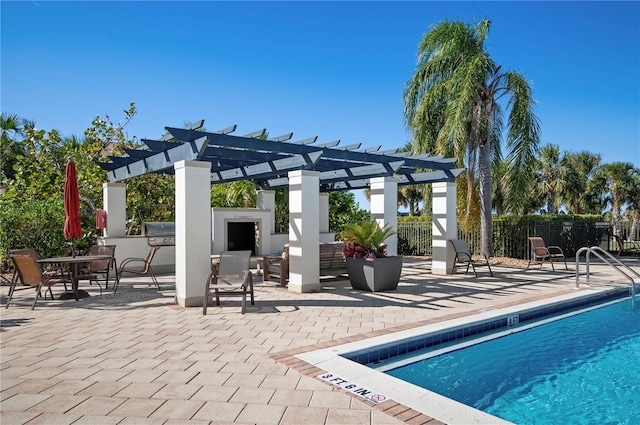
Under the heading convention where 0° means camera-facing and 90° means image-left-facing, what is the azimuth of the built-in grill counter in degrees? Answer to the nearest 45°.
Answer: approximately 0°

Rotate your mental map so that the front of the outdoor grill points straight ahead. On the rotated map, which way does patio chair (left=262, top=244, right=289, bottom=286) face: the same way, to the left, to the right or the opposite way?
to the right

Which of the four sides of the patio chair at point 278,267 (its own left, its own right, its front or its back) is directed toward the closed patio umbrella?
front

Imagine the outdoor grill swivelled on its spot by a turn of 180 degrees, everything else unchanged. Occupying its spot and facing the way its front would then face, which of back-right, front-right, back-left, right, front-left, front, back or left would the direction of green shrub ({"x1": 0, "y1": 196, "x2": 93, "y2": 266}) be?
left

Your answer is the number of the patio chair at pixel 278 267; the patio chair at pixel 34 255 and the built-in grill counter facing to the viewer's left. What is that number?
1

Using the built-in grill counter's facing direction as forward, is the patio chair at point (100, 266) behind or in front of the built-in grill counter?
in front

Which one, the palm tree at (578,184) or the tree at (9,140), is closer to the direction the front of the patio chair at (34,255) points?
the palm tree

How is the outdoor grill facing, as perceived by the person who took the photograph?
facing the viewer

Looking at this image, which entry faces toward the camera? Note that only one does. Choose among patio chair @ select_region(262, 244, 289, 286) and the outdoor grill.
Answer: the outdoor grill

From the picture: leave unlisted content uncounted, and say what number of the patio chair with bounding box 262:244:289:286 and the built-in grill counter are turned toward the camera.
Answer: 1

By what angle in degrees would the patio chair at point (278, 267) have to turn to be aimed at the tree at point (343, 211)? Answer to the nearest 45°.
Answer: approximately 90° to its right

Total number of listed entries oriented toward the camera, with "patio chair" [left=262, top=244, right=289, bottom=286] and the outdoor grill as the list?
1

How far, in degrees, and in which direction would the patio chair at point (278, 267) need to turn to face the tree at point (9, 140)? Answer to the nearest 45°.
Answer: approximately 45° to its right

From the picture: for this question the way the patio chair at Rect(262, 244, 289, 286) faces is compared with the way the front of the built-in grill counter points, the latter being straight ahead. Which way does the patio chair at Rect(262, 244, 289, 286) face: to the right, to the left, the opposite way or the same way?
to the right

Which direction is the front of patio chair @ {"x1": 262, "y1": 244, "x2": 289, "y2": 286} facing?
to the viewer's left

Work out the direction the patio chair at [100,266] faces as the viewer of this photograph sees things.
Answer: facing the viewer and to the left of the viewer

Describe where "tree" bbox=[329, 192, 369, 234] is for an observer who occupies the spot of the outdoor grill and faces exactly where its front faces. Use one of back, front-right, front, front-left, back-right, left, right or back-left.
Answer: back-left
